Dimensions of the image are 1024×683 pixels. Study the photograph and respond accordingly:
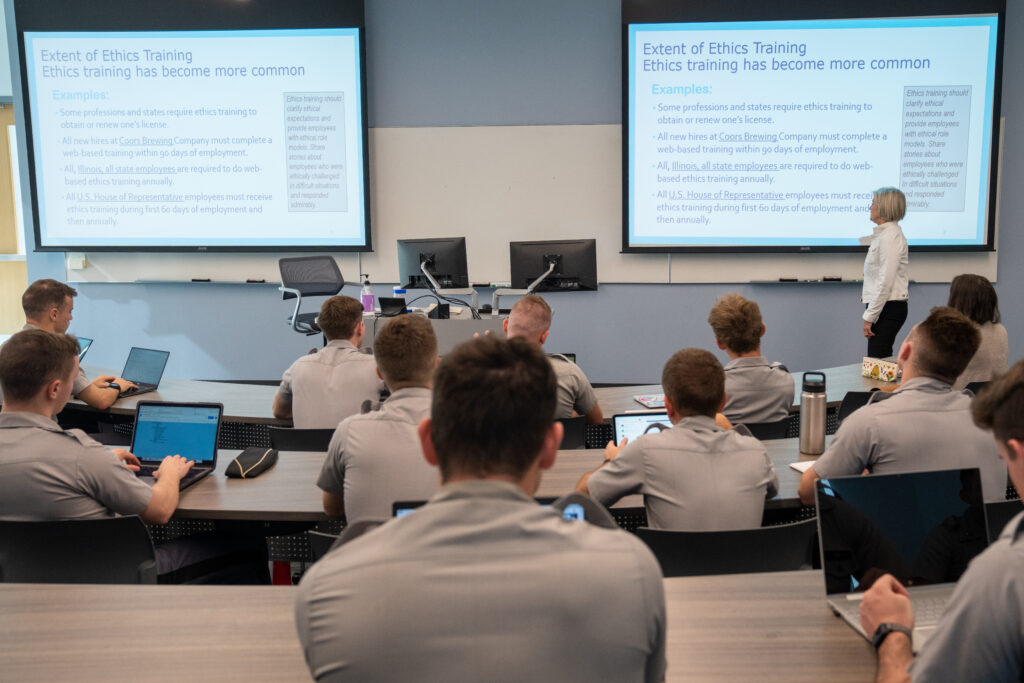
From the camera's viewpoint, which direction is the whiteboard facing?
toward the camera

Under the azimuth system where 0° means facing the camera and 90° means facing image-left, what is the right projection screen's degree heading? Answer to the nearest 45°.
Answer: approximately 0°

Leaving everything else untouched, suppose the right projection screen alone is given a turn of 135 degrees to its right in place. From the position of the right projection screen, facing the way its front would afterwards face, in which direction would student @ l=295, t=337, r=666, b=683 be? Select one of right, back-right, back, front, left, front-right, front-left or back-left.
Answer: back-left

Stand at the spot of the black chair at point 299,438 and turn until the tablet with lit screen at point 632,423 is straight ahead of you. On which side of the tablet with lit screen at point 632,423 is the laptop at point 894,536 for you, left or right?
right

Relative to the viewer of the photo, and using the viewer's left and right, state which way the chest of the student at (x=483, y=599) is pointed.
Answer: facing away from the viewer

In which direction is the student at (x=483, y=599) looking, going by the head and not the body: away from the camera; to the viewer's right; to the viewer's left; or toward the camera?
away from the camera

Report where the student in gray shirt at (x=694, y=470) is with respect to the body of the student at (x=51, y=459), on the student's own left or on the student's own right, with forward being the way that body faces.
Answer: on the student's own right

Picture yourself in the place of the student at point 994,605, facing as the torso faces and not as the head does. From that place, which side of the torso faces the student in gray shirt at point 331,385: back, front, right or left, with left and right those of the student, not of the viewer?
front

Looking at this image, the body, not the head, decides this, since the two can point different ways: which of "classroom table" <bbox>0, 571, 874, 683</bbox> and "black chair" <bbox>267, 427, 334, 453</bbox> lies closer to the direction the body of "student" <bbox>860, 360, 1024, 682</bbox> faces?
the black chair

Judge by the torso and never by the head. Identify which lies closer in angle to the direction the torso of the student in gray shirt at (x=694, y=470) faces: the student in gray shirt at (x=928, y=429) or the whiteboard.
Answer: the whiteboard

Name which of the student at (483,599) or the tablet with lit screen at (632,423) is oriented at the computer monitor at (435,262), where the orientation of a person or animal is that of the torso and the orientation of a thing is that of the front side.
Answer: the student

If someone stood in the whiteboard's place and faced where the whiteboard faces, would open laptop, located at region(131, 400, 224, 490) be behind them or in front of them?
in front

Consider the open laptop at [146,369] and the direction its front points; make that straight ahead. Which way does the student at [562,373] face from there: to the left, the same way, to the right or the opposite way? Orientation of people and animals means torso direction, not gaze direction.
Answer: the opposite way

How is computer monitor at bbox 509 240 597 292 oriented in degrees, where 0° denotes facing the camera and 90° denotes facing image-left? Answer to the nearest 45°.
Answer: approximately 180°

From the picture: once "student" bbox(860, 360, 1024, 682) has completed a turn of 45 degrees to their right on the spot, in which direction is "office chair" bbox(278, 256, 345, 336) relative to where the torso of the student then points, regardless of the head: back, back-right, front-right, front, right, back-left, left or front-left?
front-left

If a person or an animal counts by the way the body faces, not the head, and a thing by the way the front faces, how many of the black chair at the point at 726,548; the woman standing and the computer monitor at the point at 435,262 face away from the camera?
2

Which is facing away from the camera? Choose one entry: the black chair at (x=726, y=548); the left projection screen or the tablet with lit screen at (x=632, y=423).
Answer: the black chair

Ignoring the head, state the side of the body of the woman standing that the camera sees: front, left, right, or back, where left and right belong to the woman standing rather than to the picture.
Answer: left

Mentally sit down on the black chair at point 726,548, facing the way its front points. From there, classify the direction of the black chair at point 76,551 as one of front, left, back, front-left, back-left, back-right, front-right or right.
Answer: left

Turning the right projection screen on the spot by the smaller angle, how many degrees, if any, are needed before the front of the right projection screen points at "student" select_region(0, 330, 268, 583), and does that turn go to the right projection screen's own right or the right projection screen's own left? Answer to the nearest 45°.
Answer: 0° — it already faces them

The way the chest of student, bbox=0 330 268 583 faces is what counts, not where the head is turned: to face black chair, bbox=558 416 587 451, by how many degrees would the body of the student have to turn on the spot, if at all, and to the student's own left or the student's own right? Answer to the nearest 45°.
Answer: approximately 45° to the student's own right

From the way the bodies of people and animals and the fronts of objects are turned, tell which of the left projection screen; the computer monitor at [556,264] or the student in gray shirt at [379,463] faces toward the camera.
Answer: the left projection screen
